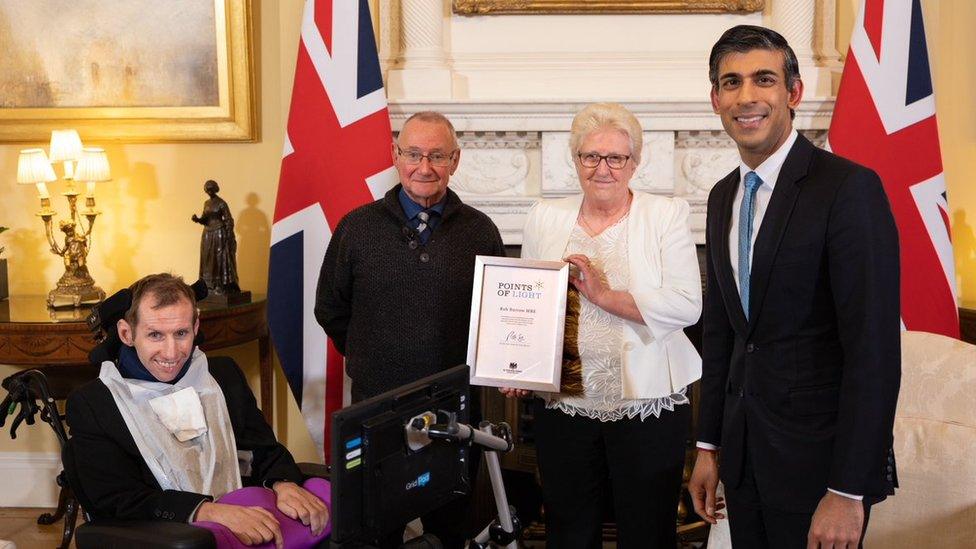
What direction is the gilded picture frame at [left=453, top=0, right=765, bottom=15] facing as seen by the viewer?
toward the camera

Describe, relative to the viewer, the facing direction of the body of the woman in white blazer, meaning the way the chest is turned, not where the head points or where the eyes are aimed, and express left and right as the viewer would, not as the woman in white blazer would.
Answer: facing the viewer

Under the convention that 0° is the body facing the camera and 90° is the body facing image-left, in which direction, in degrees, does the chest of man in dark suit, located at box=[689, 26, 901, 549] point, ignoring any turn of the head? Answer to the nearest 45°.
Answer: approximately 45°

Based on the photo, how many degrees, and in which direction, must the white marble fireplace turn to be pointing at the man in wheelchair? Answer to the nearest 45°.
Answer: approximately 45° to its right

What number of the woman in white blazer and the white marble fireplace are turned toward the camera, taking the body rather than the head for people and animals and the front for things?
2

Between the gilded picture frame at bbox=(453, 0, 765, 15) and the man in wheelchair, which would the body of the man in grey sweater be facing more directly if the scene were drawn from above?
the man in wheelchair

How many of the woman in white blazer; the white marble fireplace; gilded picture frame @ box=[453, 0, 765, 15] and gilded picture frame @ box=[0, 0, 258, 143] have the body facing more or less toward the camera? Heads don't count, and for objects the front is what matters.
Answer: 4

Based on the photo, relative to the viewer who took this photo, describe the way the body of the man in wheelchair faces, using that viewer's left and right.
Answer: facing the viewer and to the right of the viewer

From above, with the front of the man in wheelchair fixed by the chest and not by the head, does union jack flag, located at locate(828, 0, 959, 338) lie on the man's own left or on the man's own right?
on the man's own left

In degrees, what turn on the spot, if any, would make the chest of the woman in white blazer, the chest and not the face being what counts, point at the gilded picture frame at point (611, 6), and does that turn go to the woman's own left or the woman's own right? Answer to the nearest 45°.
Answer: approximately 180°

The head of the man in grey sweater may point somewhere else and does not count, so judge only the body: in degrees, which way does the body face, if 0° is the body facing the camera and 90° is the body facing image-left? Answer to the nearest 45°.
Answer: approximately 0°

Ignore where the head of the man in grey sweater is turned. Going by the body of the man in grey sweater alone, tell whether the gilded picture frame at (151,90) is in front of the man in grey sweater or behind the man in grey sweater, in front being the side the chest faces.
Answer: behind

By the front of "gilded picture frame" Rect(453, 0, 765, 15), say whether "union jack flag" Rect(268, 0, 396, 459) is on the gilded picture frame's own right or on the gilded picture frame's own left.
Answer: on the gilded picture frame's own right

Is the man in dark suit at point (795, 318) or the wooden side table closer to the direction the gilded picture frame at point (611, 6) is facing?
the man in dark suit

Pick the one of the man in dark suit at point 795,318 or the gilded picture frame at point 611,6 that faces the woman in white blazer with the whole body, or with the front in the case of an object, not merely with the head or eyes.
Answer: the gilded picture frame
